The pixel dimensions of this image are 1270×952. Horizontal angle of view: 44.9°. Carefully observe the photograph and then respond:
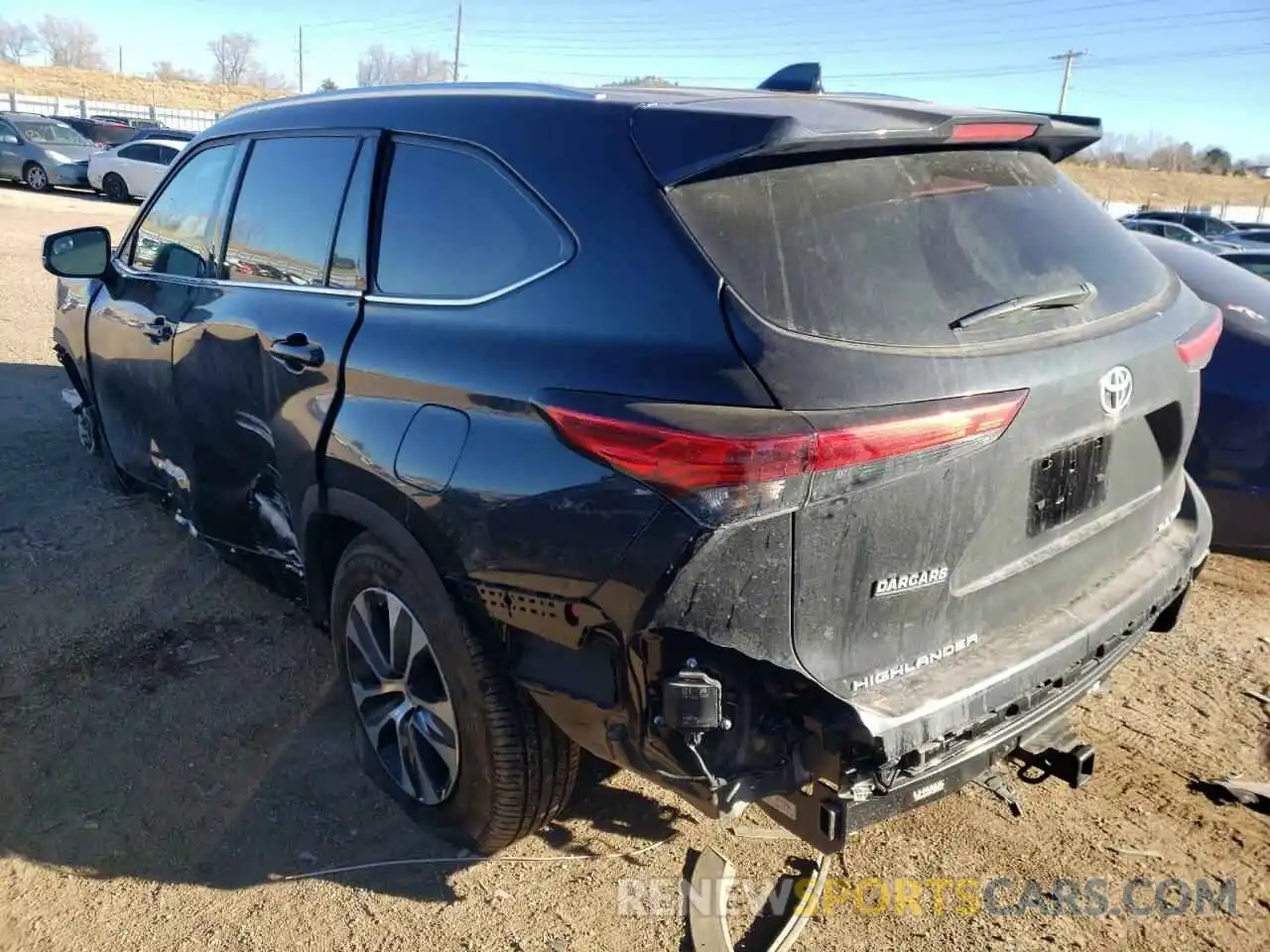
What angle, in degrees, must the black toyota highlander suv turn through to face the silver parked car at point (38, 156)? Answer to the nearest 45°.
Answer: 0° — it already faces it

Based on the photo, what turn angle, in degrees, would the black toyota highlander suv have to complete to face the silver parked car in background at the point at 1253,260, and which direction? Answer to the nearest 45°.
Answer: approximately 90° to its right

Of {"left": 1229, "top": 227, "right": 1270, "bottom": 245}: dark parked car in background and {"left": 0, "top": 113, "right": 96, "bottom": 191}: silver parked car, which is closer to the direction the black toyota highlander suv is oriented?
the silver parked car

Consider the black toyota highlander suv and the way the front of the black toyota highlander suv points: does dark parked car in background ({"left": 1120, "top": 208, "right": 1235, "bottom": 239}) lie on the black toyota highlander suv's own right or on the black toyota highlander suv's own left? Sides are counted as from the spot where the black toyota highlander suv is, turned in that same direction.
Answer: on the black toyota highlander suv's own right

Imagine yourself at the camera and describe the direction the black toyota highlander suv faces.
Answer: facing away from the viewer and to the left of the viewer

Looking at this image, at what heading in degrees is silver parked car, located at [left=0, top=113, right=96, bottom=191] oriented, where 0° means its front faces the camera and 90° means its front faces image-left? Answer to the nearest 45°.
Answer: approximately 315°

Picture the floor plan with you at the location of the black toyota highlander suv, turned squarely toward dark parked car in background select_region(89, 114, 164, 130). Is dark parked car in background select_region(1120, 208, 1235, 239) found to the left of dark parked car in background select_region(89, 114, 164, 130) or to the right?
right

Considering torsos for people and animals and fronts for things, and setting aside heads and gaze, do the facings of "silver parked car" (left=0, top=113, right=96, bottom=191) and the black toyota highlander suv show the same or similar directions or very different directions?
very different directions

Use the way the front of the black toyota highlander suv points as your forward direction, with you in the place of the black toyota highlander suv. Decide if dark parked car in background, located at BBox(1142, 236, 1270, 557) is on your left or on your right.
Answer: on your right
